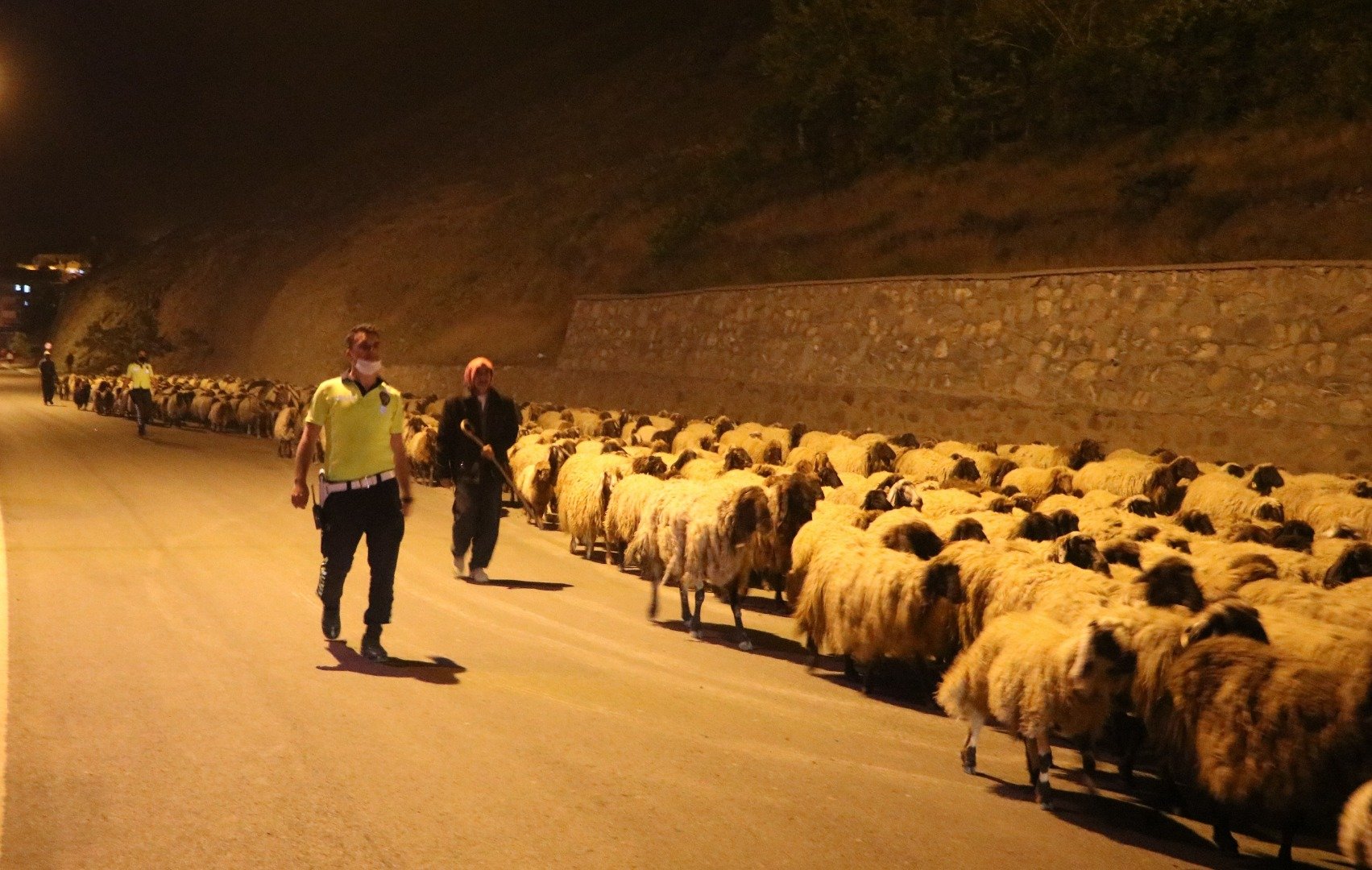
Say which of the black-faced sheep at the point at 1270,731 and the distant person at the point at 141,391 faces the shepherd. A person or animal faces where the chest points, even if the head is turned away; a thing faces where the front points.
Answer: the distant person

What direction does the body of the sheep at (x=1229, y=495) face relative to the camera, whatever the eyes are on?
to the viewer's right

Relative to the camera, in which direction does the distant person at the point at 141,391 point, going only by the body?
toward the camera

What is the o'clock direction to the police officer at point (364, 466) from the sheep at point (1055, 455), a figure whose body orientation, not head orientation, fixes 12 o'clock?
The police officer is roughly at 4 o'clock from the sheep.

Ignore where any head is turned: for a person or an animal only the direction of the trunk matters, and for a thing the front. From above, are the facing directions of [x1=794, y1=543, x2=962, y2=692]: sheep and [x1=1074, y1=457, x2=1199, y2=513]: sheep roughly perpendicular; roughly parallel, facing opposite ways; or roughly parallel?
roughly parallel

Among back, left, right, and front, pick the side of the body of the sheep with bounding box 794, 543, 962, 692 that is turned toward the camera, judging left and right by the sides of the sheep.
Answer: right

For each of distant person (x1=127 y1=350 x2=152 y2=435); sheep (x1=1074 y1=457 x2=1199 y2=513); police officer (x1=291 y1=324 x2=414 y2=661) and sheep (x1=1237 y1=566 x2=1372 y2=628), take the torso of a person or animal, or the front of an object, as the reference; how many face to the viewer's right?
2

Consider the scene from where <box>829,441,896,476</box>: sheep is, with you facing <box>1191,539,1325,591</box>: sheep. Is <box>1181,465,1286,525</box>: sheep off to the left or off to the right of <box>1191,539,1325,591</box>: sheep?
left

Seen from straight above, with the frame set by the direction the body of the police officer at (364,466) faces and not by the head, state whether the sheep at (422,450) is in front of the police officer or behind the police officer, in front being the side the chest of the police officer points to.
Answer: behind

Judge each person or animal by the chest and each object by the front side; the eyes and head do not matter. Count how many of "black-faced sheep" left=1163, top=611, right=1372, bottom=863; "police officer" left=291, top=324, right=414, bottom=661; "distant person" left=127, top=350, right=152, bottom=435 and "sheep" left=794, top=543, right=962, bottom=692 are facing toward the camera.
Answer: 2

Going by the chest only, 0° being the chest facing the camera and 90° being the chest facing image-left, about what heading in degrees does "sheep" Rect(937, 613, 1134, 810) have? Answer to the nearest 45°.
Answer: approximately 315°

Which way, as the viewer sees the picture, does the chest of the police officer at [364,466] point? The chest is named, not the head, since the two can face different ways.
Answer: toward the camera

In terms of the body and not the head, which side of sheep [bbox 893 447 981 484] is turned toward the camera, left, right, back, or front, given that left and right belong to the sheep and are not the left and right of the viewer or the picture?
right

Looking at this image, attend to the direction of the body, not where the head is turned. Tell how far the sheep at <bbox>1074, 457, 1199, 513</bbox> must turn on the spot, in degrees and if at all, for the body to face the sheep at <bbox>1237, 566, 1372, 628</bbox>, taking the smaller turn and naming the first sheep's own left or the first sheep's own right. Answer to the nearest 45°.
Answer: approximately 90° to the first sheep's own right

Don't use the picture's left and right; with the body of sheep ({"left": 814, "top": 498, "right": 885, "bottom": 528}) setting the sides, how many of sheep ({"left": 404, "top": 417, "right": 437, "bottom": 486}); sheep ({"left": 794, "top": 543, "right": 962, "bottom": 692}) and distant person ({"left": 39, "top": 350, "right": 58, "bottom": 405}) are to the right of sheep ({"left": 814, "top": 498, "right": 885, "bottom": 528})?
1

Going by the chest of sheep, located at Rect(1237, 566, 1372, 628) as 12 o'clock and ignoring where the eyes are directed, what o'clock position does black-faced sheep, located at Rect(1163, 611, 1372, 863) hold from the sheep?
The black-faced sheep is roughly at 3 o'clock from the sheep.
